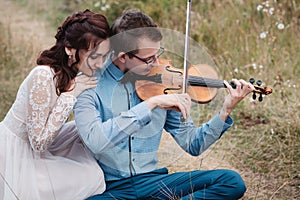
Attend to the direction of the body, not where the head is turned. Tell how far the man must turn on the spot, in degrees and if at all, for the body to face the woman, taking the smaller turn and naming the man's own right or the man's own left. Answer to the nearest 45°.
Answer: approximately 135° to the man's own right

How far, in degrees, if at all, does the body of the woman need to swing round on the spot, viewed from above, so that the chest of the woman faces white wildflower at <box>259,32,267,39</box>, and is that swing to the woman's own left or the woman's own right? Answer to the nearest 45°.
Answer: approximately 45° to the woman's own left

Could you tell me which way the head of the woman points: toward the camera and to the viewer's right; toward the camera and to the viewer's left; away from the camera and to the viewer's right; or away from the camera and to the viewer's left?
toward the camera and to the viewer's right

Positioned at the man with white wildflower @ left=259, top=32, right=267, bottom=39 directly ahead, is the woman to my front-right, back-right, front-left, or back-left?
back-left

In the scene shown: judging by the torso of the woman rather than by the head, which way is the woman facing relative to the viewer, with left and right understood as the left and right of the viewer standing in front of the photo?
facing to the right of the viewer
